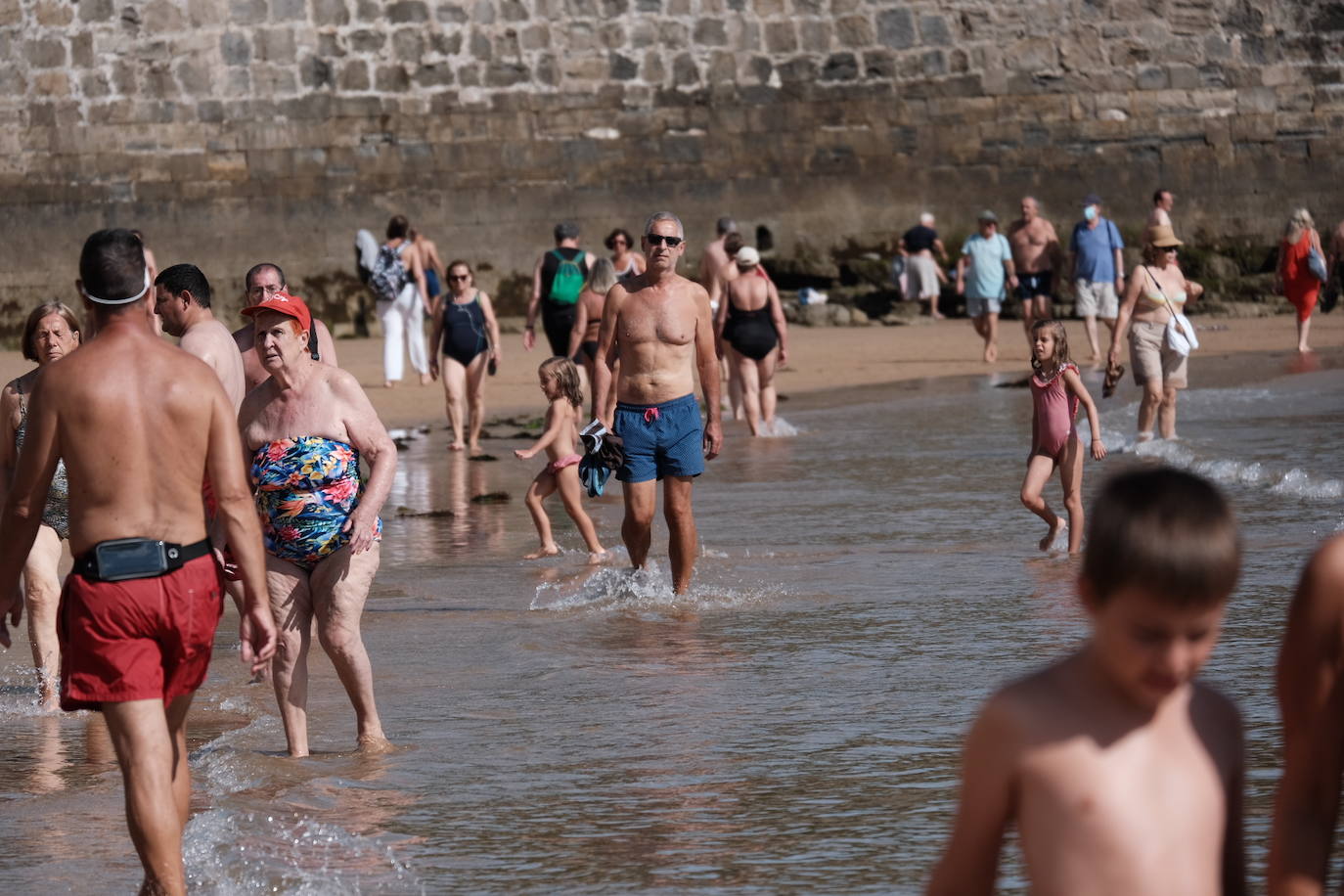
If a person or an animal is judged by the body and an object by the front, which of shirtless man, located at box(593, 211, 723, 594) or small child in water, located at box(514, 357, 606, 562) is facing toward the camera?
the shirtless man

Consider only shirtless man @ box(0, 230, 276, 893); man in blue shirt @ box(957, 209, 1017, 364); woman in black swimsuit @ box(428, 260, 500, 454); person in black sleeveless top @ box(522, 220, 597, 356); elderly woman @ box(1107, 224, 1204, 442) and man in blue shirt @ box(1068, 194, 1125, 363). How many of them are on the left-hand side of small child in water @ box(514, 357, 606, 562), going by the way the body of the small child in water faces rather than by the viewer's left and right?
1

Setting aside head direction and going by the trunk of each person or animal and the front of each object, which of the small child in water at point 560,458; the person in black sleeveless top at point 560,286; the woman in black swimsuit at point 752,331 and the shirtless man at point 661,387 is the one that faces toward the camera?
the shirtless man

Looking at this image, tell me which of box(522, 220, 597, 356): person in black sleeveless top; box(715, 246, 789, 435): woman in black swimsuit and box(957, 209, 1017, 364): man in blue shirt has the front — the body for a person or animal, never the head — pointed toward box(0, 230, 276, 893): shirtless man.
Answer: the man in blue shirt

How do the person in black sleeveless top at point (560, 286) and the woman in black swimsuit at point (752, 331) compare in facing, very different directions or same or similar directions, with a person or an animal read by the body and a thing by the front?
same or similar directions

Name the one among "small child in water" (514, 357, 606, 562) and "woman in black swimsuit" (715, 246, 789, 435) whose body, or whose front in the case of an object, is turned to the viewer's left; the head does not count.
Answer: the small child in water

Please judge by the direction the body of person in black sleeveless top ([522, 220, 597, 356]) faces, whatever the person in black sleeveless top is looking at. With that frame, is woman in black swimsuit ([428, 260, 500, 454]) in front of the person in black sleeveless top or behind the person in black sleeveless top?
behind

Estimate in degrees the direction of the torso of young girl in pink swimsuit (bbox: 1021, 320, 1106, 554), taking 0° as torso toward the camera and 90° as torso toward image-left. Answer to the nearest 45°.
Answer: approximately 45°

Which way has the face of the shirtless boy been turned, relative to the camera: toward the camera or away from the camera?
toward the camera

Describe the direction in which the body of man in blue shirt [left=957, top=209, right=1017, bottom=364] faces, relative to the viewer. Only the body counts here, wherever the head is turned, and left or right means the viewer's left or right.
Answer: facing the viewer

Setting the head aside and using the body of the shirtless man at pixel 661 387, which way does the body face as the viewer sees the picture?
toward the camera

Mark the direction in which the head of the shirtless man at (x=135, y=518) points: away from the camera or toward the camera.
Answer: away from the camera

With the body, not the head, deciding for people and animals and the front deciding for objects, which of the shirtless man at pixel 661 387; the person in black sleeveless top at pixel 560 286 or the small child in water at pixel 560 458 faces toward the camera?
the shirtless man

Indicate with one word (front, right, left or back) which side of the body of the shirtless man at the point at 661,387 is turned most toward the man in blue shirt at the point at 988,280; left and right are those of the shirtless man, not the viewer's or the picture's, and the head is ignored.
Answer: back

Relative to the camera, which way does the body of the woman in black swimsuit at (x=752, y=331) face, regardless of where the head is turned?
away from the camera

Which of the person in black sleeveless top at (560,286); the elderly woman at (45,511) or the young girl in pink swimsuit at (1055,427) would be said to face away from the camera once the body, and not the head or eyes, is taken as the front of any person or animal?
the person in black sleeveless top

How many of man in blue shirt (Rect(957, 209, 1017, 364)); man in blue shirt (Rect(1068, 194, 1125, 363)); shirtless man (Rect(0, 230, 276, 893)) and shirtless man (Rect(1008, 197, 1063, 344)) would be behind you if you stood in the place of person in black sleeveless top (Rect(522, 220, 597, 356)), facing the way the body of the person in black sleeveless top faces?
1

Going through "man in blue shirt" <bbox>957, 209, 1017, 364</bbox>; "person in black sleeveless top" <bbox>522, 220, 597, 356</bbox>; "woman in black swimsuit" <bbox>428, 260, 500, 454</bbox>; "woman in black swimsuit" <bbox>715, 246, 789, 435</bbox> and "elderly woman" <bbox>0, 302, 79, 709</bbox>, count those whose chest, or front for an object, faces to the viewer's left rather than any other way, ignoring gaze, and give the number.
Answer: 0

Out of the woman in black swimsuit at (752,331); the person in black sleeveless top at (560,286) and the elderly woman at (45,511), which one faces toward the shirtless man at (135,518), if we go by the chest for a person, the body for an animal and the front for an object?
the elderly woman
